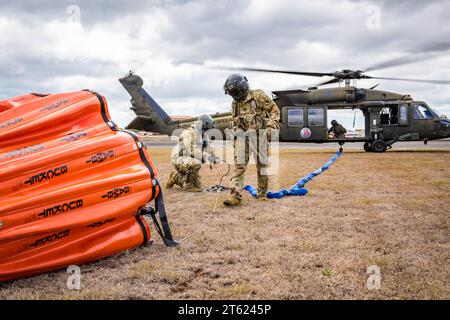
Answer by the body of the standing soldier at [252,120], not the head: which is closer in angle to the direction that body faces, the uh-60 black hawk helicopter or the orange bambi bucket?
the orange bambi bucket

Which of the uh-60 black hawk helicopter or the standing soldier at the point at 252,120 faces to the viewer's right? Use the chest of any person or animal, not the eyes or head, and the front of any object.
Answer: the uh-60 black hawk helicopter

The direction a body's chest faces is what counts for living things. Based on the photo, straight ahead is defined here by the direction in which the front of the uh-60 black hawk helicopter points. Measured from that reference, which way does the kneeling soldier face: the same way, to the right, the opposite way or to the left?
the same way

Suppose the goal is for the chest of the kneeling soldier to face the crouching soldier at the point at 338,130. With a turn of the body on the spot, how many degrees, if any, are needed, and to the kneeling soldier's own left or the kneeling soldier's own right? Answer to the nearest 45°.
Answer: approximately 45° to the kneeling soldier's own left

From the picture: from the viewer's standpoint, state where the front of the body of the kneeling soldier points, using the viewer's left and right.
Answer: facing to the right of the viewer

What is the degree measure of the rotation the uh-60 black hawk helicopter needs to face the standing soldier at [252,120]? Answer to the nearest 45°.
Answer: approximately 90° to its right

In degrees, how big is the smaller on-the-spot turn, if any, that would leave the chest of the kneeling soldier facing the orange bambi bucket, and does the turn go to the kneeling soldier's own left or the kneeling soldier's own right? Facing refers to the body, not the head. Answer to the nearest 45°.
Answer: approximately 90° to the kneeling soldier's own right

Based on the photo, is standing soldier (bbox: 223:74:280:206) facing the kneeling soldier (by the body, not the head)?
no

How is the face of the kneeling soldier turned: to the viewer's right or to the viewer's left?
to the viewer's right

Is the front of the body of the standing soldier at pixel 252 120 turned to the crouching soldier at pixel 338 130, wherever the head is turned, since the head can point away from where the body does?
no

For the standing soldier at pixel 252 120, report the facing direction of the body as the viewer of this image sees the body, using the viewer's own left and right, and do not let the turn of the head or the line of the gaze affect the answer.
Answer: facing the viewer and to the left of the viewer

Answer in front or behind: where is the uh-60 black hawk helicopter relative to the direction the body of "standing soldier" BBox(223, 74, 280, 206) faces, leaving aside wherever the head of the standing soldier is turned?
behind

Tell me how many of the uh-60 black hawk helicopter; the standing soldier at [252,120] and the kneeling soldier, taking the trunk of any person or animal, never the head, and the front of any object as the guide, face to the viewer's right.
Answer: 2

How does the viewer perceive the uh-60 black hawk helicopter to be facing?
facing to the right of the viewer

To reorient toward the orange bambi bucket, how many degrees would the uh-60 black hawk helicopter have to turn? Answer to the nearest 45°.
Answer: approximately 90° to its right

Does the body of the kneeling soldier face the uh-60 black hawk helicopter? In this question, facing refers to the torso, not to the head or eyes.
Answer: no
